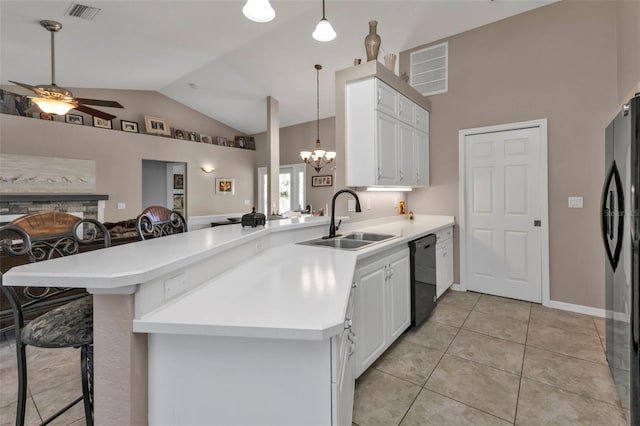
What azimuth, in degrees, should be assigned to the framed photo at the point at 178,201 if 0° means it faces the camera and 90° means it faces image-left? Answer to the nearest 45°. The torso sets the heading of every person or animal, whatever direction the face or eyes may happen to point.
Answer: approximately 0°

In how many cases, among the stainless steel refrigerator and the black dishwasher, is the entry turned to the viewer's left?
1

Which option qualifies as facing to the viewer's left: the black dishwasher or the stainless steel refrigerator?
the stainless steel refrigerator

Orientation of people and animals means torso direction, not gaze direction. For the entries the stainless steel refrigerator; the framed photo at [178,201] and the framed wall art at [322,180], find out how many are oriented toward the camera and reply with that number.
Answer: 2

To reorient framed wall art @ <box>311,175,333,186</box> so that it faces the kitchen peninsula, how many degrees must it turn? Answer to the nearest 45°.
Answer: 0° — it already faces it

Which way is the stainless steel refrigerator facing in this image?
to the viewer's left

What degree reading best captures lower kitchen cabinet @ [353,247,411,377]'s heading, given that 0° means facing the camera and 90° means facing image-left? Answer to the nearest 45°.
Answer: approximately 315°
